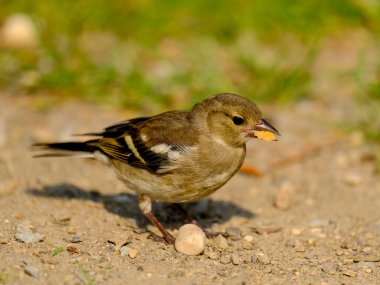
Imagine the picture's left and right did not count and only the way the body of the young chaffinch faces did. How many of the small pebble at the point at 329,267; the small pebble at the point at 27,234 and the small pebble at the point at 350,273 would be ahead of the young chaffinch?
2

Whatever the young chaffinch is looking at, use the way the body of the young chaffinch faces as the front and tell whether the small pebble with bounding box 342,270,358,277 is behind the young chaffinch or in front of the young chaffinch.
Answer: in front

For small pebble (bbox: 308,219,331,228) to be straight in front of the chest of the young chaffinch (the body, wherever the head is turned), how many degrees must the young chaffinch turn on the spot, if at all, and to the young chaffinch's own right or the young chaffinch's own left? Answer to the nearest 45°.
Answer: approximately 45° to the young chaffinch's own left

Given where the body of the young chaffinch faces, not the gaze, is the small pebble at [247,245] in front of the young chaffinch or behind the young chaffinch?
in front

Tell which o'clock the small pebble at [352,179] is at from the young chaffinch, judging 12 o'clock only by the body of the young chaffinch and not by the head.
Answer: The small pebble is roughly at 11 o'clock from the young chaffinch.

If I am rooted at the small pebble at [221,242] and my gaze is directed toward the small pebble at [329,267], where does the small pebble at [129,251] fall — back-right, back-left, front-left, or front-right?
back-right

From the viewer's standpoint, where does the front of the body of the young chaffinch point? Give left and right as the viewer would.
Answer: facing to the right of the viewer

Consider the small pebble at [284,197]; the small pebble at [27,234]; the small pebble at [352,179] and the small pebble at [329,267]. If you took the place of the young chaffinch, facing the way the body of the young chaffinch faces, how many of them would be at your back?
1
